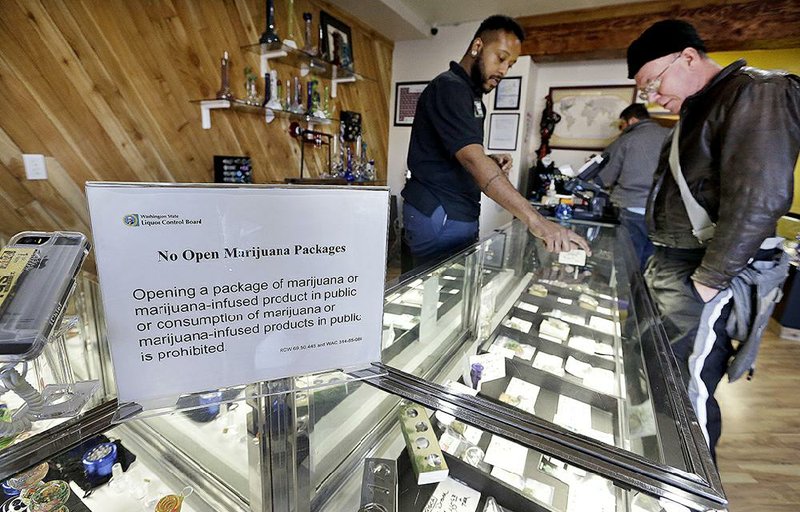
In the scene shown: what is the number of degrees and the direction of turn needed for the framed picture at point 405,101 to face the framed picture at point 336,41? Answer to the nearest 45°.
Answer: approximately 45° to its right

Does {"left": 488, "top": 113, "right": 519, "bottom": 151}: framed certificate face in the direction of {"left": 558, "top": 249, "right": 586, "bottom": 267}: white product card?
yes

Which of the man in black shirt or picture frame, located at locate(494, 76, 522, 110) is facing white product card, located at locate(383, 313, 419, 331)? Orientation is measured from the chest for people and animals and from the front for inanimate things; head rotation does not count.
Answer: the picture frame

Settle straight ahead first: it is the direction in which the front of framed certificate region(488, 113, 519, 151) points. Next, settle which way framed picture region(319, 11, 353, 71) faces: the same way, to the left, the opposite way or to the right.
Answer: to the left

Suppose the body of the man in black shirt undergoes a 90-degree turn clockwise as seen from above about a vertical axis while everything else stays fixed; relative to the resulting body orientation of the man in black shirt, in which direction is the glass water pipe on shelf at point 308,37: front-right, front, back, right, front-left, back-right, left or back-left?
back-right

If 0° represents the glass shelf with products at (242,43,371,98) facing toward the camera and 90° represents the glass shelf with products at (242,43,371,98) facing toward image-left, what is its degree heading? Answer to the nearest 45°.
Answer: approximately 315°

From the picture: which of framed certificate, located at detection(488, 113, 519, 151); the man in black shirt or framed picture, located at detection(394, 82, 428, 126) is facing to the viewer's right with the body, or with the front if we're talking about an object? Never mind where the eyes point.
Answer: the man in black shirt

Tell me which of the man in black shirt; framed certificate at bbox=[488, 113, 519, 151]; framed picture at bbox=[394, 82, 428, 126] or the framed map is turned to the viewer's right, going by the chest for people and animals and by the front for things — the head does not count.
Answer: the man in black shirt

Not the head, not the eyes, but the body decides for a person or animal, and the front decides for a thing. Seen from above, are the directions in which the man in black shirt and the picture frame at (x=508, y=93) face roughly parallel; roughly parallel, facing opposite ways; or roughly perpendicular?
roughly perpendicular

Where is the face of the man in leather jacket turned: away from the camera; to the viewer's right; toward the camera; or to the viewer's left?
to the viewer's left

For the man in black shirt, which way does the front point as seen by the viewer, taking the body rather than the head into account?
to the viewer's right

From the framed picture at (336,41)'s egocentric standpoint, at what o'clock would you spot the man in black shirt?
The man in black shirt is roughly at 1 o'clock from the framed picture.

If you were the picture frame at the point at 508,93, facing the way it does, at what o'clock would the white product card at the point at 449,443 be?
The white product card is roughly at 12 o'clock from the picture frame.

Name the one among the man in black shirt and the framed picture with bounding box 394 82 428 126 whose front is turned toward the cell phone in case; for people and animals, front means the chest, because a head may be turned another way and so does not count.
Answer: the framed picture
